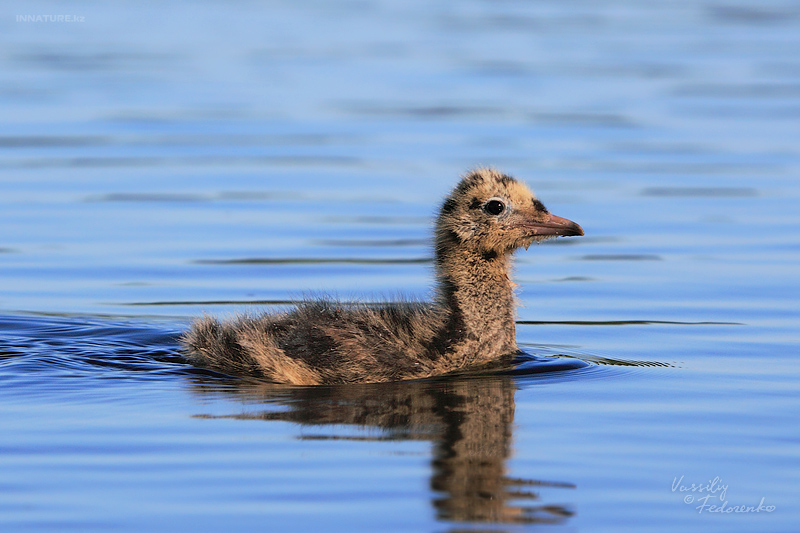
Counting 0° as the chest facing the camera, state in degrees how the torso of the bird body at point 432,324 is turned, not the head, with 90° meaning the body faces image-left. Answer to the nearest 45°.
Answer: approximately 270°
